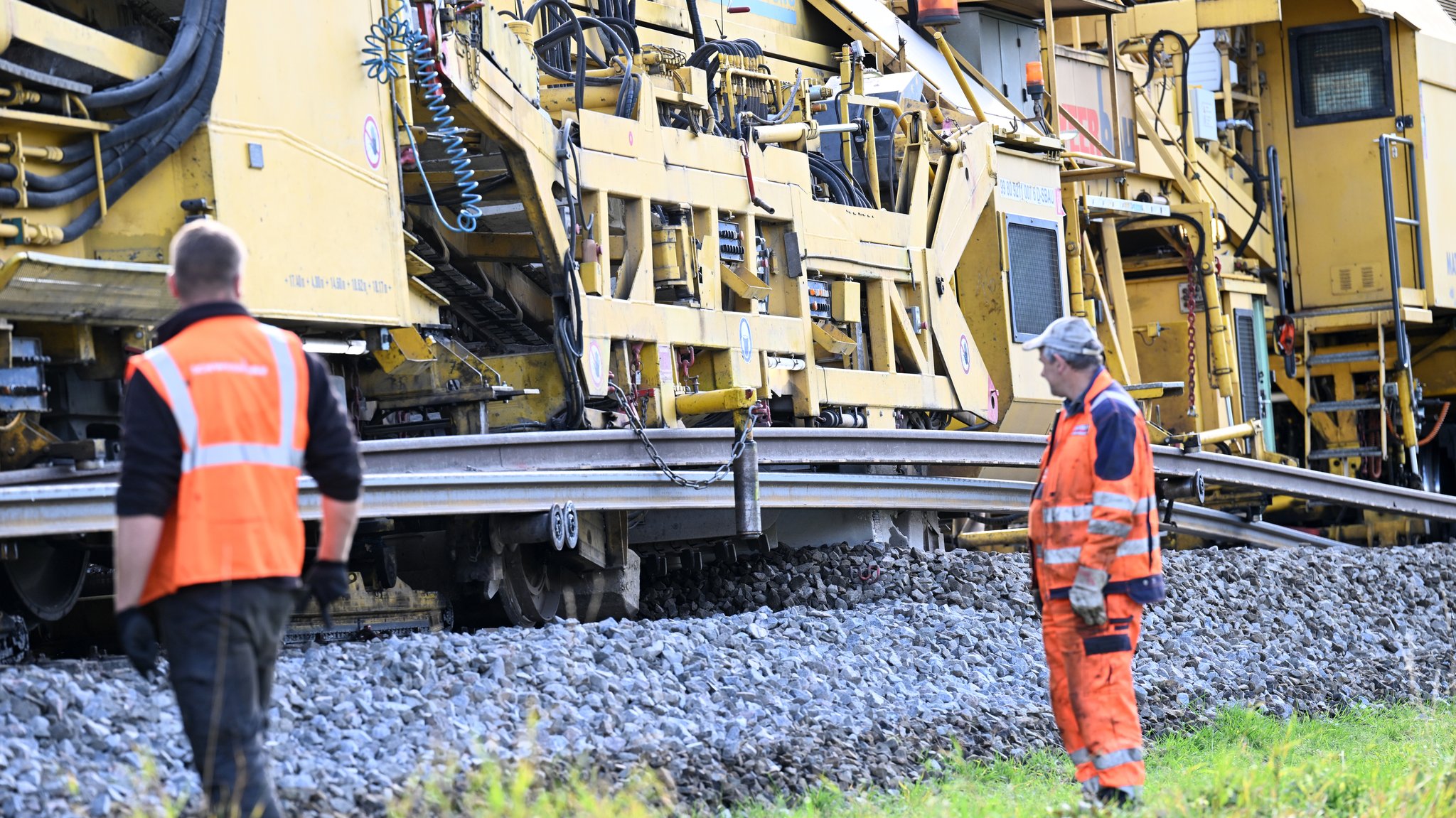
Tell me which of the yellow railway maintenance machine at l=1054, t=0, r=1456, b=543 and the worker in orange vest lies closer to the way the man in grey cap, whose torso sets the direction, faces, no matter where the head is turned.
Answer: the worker in orange vest

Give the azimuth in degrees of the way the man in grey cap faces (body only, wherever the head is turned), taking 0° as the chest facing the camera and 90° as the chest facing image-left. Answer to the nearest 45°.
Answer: approximately 90°

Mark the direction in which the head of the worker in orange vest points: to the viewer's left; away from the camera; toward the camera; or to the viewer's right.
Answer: away from the camera

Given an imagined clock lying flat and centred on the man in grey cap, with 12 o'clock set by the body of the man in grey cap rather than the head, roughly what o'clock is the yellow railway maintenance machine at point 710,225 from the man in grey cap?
The yellow railway maintenance machine is roughly at 2 o'clock from the man in grey cap.

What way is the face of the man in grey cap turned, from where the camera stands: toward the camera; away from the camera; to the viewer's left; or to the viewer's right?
to the viewer's left

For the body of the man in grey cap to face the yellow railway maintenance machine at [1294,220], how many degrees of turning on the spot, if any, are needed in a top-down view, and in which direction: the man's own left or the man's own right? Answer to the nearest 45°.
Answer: approximately 90° to the man's own right

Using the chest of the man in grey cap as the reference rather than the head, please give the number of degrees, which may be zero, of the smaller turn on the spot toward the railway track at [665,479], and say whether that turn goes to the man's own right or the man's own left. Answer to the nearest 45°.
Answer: approximately 45° to the man's own right

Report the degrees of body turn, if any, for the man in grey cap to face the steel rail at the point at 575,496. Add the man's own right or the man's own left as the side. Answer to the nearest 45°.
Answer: approximately 45° to the man's own right

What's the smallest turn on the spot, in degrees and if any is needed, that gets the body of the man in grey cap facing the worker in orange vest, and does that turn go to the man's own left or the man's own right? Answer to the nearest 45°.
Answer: approximately 45° to the man's own left
